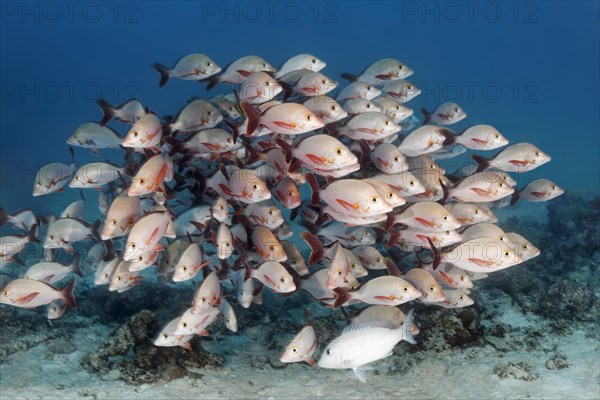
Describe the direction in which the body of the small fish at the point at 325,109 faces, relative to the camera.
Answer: to the viewer's right

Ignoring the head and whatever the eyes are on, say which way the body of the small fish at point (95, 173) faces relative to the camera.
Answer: to the viewer's left

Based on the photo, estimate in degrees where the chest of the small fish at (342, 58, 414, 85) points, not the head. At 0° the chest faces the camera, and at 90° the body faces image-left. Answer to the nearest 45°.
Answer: approximately 270°

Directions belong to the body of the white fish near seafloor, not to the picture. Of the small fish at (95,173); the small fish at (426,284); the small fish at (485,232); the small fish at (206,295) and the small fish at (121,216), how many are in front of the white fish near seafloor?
3

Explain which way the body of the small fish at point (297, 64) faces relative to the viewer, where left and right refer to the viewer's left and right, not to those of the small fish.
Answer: facing to the right of the viewer

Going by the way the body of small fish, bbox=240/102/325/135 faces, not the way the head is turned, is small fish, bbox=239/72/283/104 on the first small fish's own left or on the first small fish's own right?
on the first small fish's own left

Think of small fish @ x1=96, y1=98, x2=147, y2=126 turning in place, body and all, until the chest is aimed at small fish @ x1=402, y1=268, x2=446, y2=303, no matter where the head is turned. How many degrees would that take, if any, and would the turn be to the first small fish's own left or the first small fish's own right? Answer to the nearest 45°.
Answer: approximately 45° to the first small fish's own right

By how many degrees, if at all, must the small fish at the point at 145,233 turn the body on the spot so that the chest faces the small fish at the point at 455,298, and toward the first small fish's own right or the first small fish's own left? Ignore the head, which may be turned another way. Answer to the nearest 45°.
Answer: approximately 135° to the first small fish's own left

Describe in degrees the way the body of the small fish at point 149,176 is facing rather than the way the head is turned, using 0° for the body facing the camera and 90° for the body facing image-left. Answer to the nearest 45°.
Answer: approximately 45°

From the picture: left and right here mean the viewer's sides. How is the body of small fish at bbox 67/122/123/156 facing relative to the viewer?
facing to the left of the viewer

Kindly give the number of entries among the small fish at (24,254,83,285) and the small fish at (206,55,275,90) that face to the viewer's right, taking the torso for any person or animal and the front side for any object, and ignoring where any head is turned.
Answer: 1

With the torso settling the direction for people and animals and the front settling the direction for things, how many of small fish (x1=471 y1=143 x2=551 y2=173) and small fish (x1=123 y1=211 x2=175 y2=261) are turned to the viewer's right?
1

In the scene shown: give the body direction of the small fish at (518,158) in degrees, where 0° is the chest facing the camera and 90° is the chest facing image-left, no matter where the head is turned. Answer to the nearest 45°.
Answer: approximately 270°
